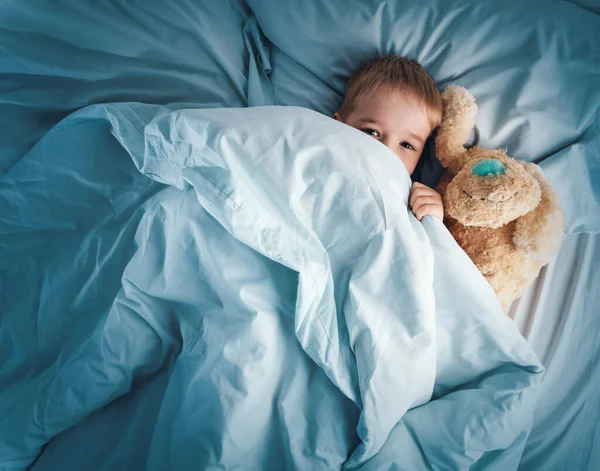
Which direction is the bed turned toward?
toward the camera
